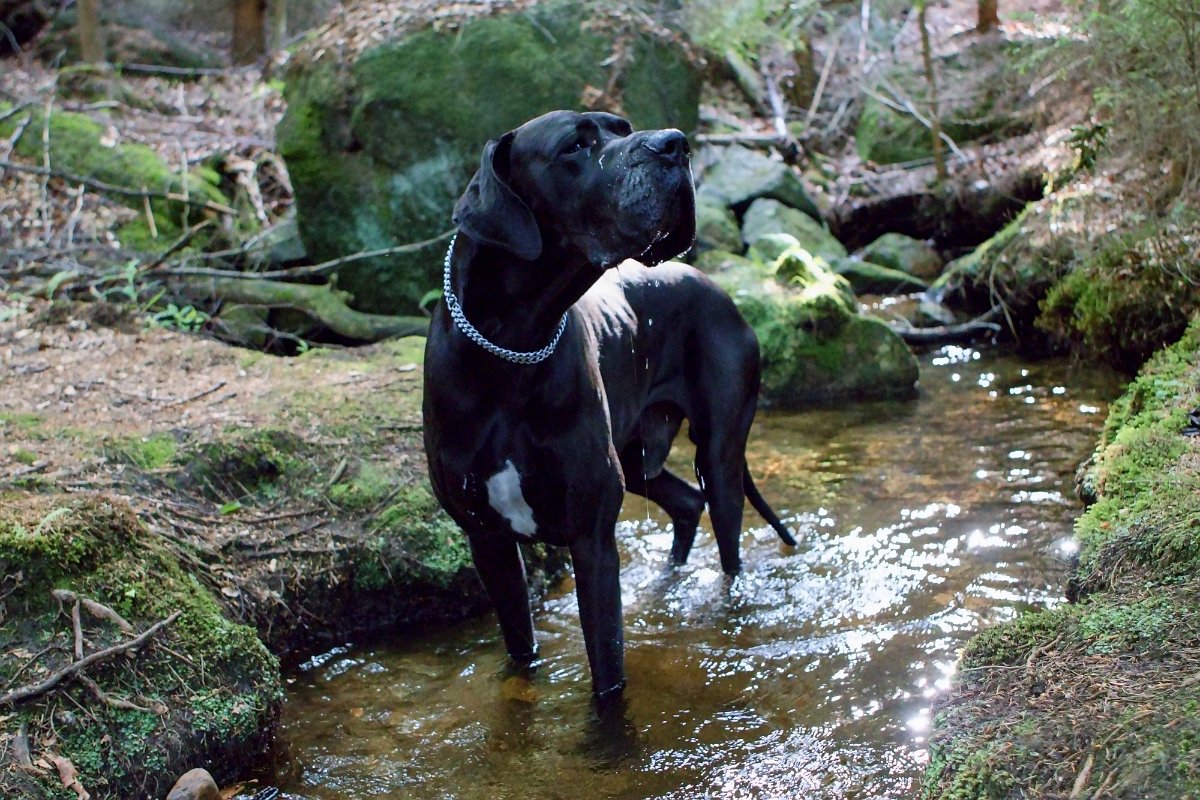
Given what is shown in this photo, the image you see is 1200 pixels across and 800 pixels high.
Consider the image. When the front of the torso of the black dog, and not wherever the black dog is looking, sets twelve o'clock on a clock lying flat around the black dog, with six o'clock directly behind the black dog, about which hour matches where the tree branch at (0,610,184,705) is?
The tree branch is roughly at 1 o'clock from the black dog.

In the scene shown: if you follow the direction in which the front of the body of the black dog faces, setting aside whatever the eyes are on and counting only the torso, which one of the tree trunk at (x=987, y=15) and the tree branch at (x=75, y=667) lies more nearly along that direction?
the tree branch

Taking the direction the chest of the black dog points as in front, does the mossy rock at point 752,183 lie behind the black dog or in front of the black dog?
behind

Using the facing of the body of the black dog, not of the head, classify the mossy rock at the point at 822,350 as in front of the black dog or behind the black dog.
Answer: behind

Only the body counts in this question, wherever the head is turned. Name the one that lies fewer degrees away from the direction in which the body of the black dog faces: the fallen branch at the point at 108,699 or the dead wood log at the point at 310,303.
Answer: the fallen branch

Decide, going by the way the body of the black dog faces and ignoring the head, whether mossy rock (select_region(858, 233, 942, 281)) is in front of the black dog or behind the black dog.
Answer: behind

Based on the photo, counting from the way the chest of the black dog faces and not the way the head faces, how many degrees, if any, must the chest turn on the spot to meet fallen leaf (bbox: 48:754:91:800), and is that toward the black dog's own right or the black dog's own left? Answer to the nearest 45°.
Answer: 0° — it already faces it

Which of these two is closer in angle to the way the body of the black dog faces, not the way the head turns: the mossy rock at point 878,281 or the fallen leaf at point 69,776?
the fallen leaf

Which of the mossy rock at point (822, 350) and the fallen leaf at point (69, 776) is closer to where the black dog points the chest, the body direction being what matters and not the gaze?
the fallen leaf

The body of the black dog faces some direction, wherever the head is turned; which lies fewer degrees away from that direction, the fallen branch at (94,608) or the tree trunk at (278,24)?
the fallen branch

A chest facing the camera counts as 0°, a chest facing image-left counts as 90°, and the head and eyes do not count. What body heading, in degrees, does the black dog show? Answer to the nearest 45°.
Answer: approximately 45°

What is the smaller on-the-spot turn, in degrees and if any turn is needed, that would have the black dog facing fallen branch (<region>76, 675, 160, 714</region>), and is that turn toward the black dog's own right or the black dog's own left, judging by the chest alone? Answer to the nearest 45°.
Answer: approximately 45° to the black dog's own right

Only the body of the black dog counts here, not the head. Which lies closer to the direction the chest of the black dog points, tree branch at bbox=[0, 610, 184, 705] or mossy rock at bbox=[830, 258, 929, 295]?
the tree branch
